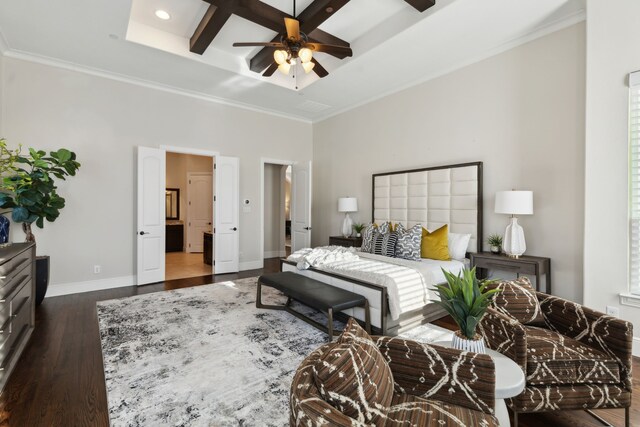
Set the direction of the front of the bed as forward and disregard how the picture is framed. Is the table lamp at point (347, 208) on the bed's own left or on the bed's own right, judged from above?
on the bed's own right

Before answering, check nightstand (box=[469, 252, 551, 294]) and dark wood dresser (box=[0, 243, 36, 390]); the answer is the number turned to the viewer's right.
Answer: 1

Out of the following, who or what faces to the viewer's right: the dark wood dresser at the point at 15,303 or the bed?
the dark wood dresser

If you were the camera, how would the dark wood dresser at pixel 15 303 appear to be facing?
facing to the right of the viewer

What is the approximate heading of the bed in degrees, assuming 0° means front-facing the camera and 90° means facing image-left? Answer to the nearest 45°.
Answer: approximately 45°

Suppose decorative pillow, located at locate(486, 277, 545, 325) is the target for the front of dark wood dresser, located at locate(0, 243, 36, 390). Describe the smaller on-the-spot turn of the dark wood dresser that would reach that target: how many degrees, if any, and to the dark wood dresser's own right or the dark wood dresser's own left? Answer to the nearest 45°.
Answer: approximately 45° to the dark wood dresser's own right

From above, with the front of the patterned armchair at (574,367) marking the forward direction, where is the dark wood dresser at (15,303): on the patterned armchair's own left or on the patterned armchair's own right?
on the patterned armchair's own right
